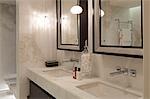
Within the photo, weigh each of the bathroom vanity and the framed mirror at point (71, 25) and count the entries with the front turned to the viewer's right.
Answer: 0

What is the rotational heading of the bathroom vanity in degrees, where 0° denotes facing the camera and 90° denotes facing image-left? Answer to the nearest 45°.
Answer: approximately 45°

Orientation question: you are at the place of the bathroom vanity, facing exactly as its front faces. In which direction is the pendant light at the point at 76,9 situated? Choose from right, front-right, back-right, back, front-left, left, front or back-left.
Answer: back-right

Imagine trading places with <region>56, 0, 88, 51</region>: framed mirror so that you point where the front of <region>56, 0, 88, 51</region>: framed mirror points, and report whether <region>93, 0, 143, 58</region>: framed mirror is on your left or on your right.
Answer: on your left

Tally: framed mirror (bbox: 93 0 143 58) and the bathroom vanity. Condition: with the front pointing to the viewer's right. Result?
0

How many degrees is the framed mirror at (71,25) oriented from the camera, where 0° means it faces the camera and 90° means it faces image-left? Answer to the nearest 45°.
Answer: approximately 45°

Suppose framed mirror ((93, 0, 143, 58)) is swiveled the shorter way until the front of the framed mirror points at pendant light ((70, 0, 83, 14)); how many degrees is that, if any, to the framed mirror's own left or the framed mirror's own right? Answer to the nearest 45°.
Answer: approximately 90° to the framed mirror's own right

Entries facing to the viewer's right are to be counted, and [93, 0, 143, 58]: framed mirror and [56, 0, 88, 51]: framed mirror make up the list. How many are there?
0
